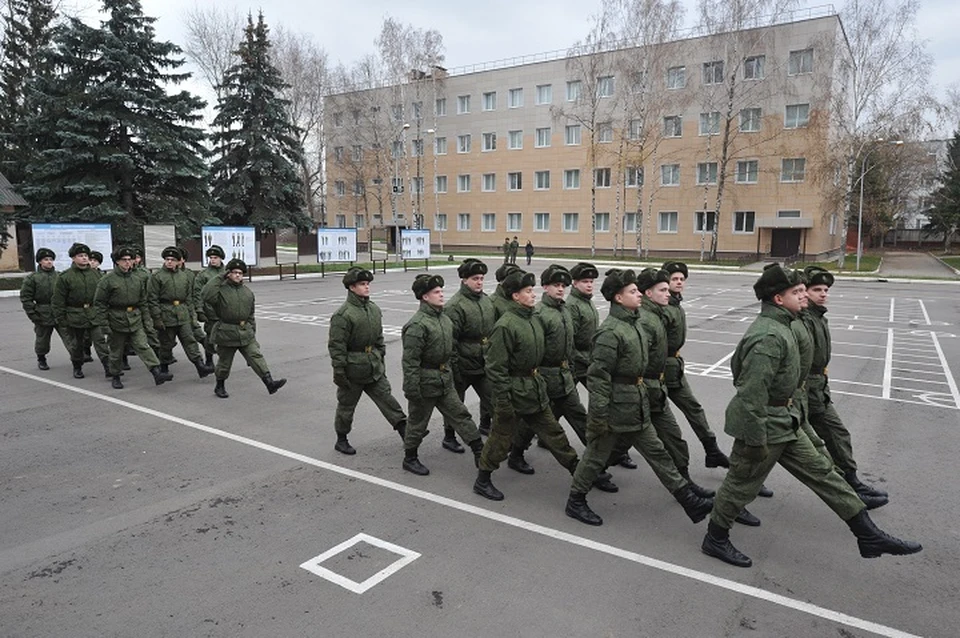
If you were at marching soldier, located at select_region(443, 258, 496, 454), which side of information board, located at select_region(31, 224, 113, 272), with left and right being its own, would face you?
front

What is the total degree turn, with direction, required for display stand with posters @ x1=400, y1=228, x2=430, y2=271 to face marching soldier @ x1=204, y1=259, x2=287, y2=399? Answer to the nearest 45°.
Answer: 0° — it already faces them

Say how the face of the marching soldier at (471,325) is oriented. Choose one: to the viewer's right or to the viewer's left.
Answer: to the viewer's right

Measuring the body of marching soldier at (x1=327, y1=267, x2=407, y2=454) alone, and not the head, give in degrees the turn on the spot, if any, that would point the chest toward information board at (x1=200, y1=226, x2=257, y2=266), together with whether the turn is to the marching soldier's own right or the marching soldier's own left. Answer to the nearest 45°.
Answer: approximately 135° to the marching soldier's own left

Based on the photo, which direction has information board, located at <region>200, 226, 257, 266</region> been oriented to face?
toward the camera

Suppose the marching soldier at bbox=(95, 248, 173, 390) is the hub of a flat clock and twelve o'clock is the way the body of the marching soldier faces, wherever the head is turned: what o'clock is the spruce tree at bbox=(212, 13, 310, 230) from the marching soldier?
The spruce tree is roughly at 8 o'clock from the marching soldier.

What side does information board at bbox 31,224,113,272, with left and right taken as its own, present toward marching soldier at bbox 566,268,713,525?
front

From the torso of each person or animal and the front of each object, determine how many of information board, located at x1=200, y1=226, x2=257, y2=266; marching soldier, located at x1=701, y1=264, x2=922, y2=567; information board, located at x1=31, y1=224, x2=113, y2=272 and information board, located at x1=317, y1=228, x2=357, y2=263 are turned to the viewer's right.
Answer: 1

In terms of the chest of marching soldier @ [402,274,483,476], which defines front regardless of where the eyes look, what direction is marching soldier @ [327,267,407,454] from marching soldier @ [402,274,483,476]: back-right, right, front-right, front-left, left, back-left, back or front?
back

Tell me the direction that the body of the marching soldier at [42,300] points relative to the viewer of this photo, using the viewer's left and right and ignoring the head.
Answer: facing the viewer and to the right of the viewer

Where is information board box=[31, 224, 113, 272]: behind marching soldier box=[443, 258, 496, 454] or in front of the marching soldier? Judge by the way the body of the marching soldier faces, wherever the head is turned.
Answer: behind

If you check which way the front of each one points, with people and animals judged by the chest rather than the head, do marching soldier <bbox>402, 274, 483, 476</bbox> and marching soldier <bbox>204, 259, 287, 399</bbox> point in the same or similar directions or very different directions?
same or similar directions

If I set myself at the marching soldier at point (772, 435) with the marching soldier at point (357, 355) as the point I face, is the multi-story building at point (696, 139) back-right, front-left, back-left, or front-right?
front-right

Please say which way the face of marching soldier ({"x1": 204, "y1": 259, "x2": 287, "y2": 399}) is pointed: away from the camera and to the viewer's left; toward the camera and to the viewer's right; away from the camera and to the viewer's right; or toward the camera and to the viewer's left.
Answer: toward the camera and to the viewer's right

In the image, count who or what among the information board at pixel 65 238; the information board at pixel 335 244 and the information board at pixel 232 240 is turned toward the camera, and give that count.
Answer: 3

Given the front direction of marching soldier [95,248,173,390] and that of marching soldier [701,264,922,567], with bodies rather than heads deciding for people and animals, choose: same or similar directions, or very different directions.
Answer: same or similar directions

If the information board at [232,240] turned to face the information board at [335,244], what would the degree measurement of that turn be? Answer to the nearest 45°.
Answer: approximately 135° to its left

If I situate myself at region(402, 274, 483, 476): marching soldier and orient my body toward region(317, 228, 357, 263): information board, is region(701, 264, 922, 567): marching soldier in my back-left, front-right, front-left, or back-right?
back-right

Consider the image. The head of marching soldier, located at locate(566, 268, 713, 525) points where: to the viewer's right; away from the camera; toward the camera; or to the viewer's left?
to the viewer's right
